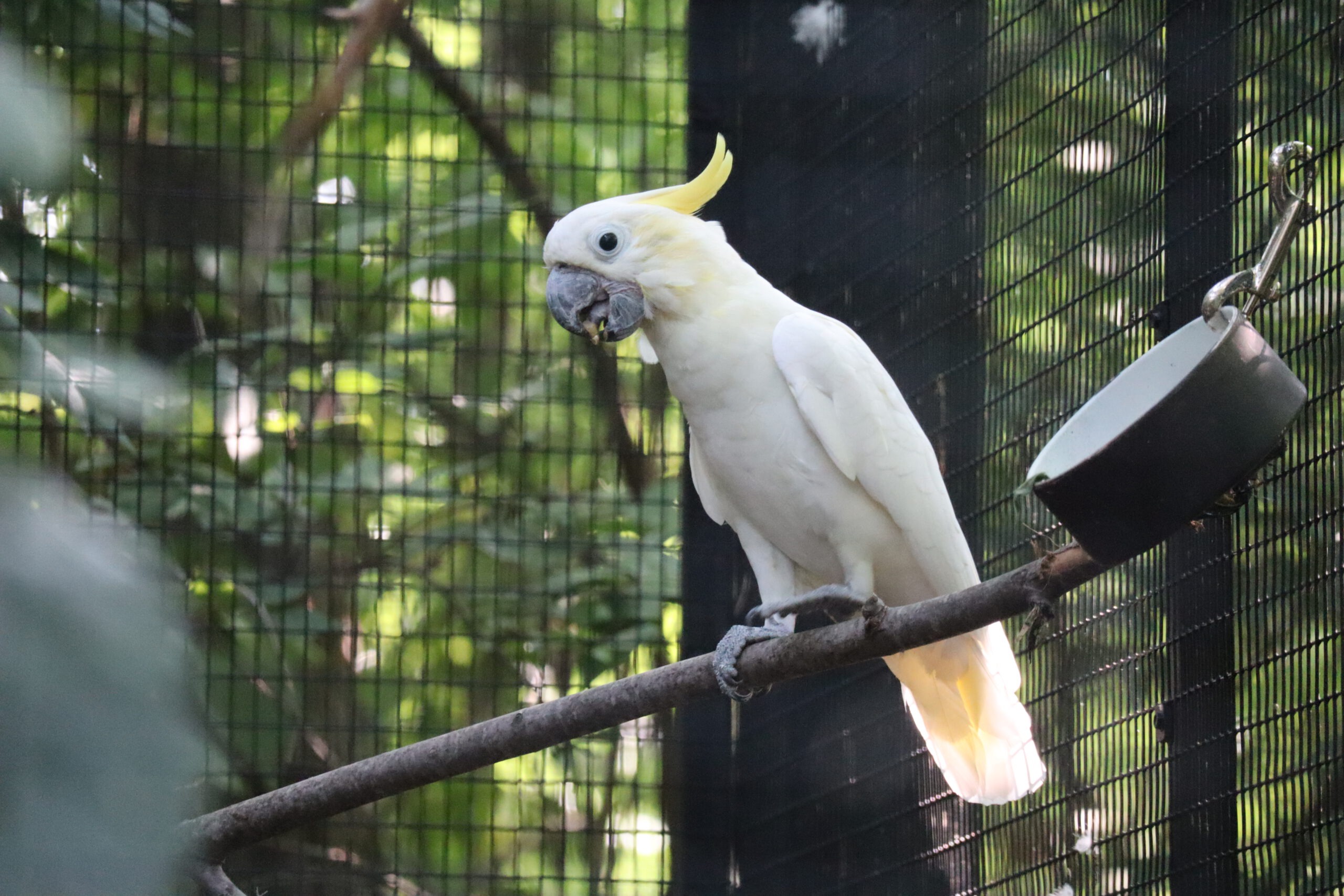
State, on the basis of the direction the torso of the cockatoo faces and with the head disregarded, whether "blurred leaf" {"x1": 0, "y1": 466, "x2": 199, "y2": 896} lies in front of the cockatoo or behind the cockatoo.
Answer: in front

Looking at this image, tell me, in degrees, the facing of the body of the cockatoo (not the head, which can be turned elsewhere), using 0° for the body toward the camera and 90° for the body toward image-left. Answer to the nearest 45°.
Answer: approximately 45°
